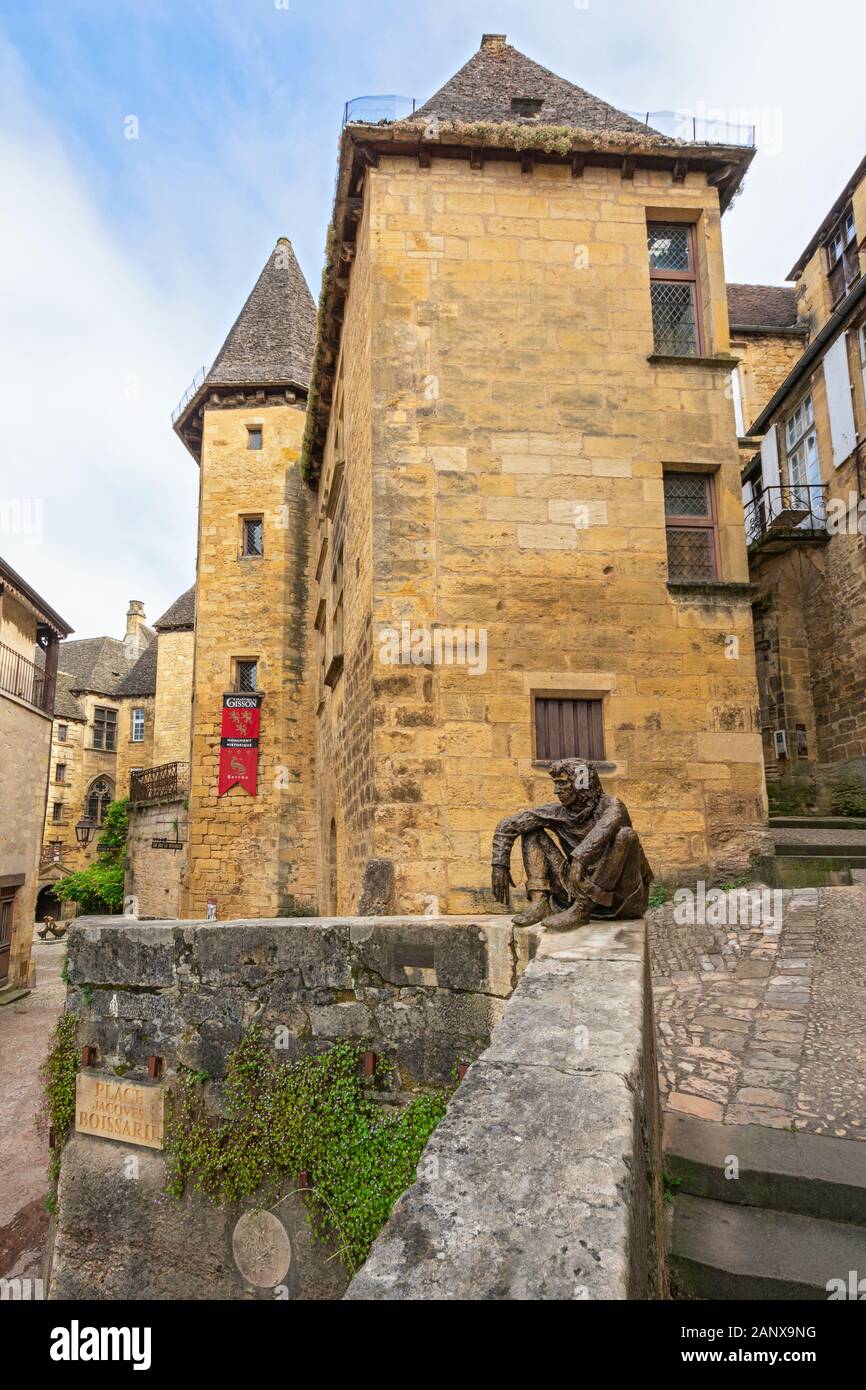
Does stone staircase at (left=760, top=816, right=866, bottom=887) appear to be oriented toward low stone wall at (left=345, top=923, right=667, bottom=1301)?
yes

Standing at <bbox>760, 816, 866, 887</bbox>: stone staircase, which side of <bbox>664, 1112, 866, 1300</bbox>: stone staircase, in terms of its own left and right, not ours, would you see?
back

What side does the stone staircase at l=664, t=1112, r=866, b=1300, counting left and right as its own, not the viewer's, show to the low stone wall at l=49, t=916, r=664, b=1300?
right

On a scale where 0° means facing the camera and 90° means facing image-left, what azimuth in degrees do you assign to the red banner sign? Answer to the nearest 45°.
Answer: approximately 0°

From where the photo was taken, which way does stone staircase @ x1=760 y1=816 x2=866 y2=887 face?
toward the camera

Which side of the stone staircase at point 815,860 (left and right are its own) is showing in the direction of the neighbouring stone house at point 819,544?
back

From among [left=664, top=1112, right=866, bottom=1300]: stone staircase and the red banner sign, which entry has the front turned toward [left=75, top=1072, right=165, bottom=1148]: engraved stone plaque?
the red banner sign

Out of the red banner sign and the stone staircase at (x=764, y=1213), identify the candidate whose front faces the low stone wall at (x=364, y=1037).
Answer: the red banner sign
